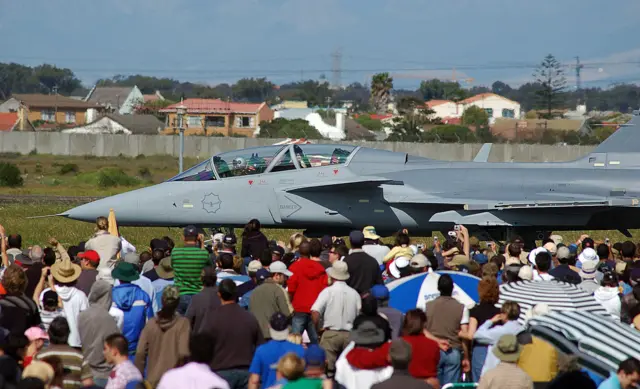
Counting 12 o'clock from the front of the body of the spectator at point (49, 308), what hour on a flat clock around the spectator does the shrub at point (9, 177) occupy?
The shrub is roughly at 12 o'clock from the spectator.

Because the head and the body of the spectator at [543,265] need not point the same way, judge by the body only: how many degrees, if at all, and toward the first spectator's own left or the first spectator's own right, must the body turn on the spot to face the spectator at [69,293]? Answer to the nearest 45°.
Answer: approximately 135° to the first spectator's own left

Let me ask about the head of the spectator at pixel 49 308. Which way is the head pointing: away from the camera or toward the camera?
away from the camera

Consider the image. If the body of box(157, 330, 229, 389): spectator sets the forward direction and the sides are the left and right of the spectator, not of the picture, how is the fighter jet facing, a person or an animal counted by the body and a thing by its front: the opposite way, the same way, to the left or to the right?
to the left

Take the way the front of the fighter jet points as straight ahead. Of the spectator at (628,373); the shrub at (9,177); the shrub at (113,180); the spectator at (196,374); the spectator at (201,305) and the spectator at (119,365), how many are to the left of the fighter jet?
4

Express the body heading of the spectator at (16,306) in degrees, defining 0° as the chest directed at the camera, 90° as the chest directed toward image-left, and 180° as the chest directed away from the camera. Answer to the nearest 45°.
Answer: approximately 180°

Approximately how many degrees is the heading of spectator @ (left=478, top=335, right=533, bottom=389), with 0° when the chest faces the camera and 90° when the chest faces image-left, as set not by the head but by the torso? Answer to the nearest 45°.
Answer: approximately 180°

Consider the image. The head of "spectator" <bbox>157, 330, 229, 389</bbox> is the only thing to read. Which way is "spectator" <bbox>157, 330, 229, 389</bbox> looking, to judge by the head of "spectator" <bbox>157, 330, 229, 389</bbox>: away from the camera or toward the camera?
away from the camera

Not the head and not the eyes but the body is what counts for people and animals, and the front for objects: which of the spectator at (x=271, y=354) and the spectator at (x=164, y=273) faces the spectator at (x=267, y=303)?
the spectator at (x=271, y=354)

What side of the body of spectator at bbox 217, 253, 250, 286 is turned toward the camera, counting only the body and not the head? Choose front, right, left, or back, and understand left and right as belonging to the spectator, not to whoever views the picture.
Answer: back

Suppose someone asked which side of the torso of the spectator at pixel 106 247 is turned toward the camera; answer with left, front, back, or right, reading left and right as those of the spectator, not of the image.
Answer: back

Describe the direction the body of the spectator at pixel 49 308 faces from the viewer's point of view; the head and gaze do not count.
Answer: away from the camera

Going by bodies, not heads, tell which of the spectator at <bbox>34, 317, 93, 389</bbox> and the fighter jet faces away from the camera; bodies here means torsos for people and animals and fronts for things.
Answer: the spectator

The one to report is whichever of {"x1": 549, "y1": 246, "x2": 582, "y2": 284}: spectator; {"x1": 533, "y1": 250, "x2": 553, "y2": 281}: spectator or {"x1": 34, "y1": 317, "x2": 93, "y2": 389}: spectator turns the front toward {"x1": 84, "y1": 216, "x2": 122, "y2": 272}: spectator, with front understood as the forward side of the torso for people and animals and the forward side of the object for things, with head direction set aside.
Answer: {"x1": 34, "y1": 317, "x2": 93, "y2": 389}: spectator

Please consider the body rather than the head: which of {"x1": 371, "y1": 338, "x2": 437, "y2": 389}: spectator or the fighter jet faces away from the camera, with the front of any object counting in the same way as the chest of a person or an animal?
the spectator

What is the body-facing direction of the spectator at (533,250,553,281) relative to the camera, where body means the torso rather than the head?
away from the camera

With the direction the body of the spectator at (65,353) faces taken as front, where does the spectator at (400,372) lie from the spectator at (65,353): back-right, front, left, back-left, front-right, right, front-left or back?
back-right

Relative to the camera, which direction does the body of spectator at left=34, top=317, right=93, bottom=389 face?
away from the camera
